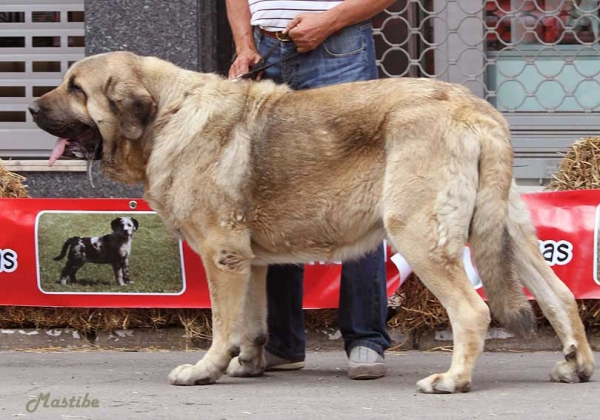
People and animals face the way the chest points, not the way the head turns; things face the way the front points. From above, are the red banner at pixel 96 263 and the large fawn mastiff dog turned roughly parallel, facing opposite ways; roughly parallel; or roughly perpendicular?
roughly perpendicular

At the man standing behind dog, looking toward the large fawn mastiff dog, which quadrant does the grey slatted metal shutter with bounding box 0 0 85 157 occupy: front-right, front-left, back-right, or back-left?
back-right

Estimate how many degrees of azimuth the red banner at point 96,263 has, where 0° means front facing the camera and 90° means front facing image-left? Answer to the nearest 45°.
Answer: approximately 0°

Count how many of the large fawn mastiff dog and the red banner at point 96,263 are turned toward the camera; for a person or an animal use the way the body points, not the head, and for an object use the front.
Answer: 1

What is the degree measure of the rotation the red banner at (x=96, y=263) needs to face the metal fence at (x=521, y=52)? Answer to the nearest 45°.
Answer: approximately 135° to its left

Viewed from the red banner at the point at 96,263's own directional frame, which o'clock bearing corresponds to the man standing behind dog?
The man standing behind dog is roughly at 10 o'clock from the red banner.

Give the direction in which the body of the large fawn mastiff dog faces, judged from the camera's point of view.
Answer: to the viewer's left

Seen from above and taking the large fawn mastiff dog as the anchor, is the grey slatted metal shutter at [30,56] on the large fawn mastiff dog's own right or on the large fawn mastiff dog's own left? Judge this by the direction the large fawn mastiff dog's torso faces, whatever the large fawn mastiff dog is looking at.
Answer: on the large fawn mastiff dog's own right

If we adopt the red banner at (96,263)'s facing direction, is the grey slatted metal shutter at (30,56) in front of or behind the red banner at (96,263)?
behind
